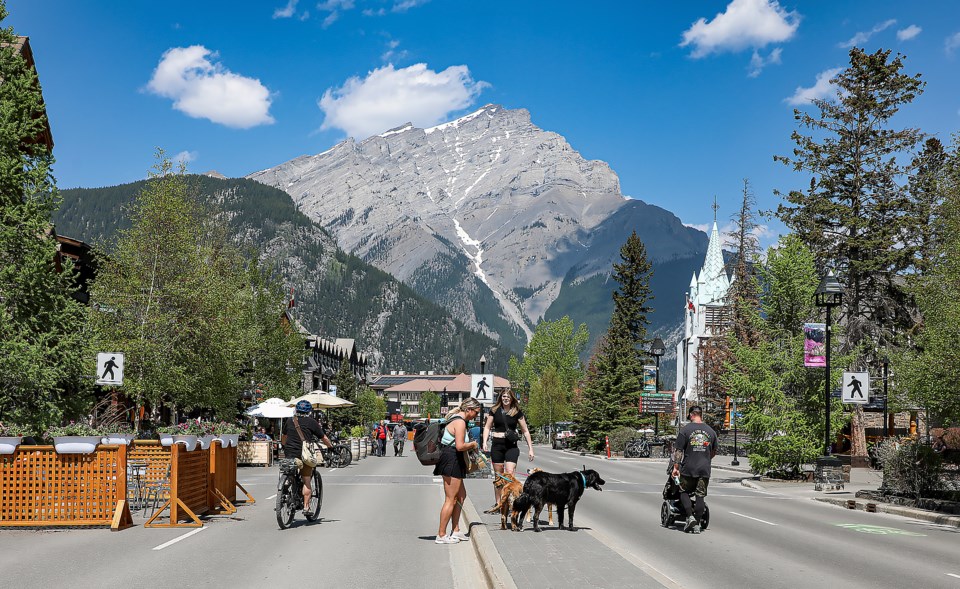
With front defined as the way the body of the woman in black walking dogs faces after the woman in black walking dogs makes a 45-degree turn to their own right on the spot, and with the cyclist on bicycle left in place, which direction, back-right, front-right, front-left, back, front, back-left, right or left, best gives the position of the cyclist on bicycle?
front-right

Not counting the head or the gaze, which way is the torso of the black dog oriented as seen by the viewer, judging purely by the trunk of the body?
to the viewer's right

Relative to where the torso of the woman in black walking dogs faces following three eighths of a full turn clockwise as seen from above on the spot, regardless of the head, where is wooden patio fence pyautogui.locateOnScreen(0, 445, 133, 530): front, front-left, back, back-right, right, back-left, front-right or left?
front-left

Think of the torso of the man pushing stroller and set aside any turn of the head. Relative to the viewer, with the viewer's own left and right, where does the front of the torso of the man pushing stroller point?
facing away from the viewer

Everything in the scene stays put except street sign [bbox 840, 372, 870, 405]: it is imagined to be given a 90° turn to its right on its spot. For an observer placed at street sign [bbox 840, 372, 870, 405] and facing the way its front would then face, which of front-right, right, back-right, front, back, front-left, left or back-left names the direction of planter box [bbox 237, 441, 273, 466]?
front

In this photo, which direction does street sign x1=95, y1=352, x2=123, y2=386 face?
toward the camera

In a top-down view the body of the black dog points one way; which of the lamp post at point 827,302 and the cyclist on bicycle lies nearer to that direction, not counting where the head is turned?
the lamp post

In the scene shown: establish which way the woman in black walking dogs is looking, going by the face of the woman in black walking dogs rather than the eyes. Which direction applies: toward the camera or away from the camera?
toward the camera

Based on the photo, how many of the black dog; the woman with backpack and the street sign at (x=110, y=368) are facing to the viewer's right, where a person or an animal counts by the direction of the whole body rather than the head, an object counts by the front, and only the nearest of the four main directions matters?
2

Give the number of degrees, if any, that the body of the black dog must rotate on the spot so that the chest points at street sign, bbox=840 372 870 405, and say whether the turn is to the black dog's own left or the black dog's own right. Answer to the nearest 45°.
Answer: approximately 45° to the black dog's own left

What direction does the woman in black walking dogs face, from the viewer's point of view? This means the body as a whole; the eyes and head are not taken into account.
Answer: toward the camera

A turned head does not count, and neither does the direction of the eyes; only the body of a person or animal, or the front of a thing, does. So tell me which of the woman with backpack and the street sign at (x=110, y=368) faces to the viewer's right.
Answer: the woman with backpack

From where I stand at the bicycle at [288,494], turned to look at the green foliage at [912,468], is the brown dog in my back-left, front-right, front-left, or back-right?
front-right

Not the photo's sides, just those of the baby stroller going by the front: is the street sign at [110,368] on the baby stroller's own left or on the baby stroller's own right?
on the baby stroller's own left
